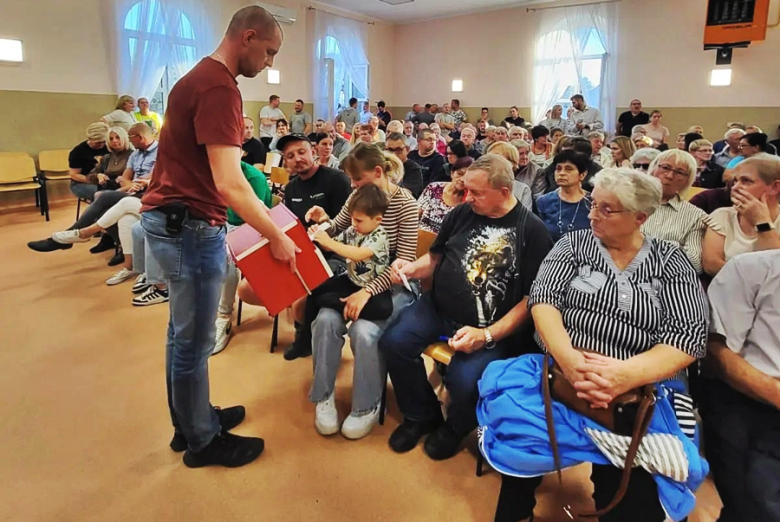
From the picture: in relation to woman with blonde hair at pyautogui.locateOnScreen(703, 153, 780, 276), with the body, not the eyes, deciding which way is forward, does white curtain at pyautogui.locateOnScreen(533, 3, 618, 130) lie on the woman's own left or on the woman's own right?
on the woman's own right

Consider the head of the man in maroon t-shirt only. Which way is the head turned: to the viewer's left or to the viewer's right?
to the viewer's right

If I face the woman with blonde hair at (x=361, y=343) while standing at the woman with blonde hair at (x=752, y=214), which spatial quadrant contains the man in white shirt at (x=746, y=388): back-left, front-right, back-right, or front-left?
front-left

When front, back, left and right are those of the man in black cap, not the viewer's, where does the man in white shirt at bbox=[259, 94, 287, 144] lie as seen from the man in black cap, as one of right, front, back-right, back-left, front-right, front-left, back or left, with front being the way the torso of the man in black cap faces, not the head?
back-right

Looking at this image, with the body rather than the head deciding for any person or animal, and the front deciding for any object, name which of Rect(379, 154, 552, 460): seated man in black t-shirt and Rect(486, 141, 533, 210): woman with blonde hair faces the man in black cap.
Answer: the woman with blonde hair

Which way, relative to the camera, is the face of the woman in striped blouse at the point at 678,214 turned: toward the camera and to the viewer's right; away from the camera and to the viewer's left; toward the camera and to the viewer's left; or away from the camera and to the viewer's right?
toward the camera and to the viewer's left

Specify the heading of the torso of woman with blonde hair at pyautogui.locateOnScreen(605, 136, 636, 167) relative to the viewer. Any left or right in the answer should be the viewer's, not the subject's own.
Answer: facing the viewer and to the left of the viewer

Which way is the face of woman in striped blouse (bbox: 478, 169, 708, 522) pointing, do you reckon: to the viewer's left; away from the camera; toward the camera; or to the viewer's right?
to the viewer's left

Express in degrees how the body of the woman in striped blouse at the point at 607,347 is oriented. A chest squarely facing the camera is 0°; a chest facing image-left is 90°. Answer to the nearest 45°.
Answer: approximately 45°

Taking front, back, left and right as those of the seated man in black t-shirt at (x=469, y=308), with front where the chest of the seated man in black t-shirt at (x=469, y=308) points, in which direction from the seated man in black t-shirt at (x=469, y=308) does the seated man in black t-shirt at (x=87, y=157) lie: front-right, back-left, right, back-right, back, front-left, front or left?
right
